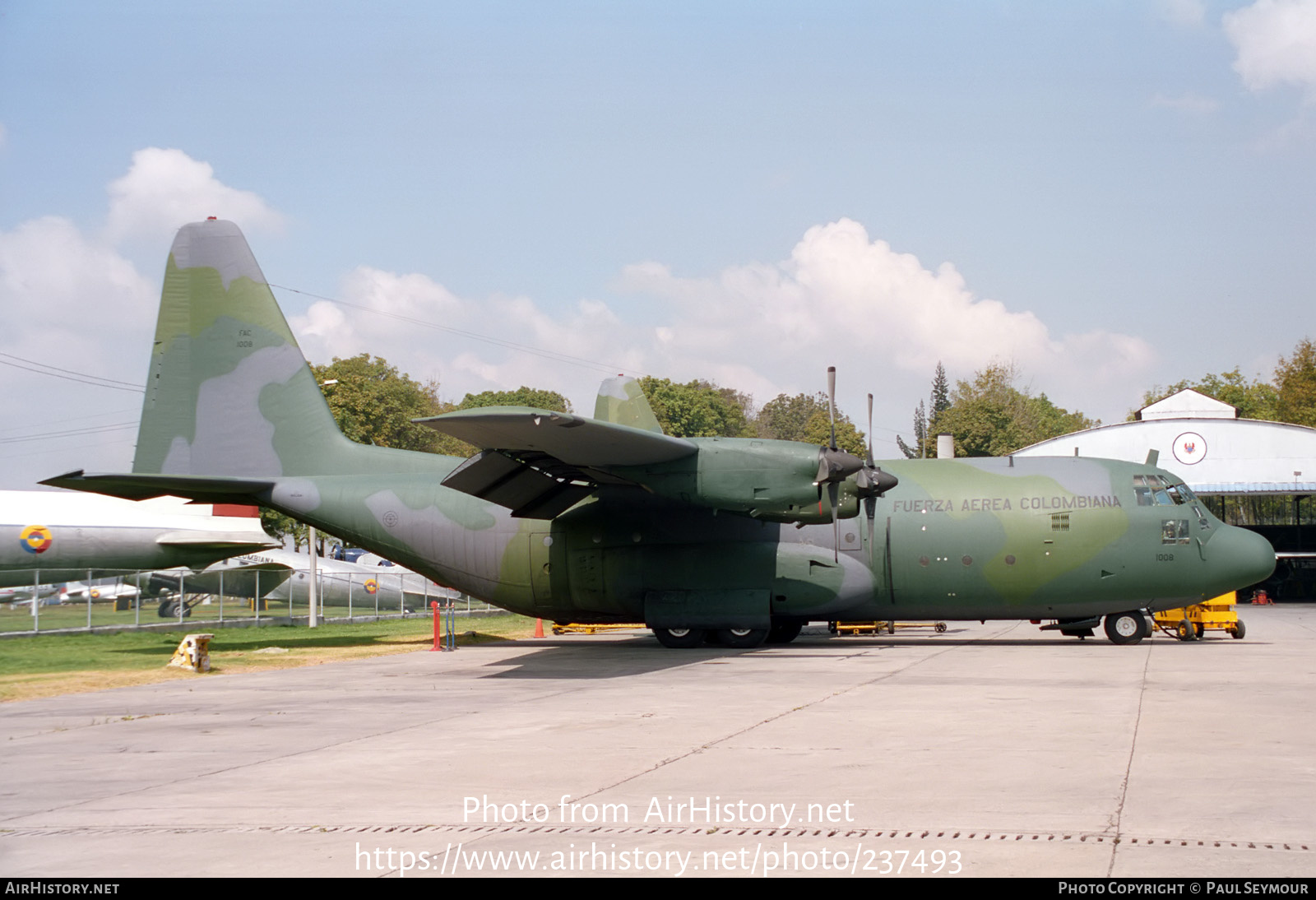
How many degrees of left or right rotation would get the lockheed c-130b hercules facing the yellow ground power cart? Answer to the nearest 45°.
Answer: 0° — it already faces it

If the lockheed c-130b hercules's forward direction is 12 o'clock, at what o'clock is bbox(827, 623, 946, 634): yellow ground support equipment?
The yellow ground support equipment is roughly at 10 o'clock from the lockheed c-130b hercules.

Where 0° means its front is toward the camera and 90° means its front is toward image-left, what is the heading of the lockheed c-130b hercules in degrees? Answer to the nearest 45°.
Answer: approximately 270°

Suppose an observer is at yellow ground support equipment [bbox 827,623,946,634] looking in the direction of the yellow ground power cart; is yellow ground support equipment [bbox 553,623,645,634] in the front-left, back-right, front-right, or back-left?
back-right

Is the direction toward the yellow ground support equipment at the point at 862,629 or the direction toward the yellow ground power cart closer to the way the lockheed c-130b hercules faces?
the yellow ground power cart

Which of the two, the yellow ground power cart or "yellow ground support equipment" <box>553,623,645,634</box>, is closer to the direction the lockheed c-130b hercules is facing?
the yellow ground power cart

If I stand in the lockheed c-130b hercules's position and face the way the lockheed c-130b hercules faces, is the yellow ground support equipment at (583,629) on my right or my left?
on my left
